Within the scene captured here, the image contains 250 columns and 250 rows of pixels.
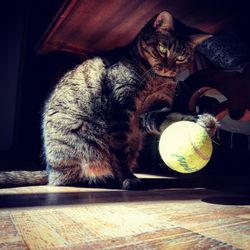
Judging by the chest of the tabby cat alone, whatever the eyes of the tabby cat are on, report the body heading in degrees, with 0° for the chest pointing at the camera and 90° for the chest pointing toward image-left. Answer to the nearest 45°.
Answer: approximately 270°
